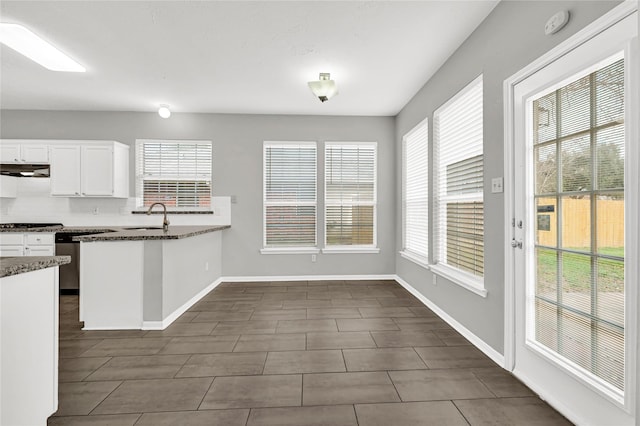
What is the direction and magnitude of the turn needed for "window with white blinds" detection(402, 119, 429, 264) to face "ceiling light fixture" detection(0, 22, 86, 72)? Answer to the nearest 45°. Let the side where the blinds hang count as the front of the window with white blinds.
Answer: approximately 45° to its left

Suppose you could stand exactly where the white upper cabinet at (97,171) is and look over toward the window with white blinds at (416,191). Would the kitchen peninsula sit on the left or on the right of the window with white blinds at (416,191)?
right

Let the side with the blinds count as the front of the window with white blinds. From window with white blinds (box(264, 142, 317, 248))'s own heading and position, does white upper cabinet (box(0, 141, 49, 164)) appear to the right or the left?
on its right

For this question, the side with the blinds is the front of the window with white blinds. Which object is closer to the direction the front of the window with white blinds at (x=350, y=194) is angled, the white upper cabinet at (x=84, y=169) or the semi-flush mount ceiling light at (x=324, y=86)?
the semi-flush mount ceiling light

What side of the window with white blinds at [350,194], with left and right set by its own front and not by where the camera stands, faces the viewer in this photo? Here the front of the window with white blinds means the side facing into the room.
front

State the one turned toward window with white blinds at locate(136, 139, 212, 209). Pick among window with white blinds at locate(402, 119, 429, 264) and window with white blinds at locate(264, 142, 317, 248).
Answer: window with white blinds at locate(402, 119, 429, 264)

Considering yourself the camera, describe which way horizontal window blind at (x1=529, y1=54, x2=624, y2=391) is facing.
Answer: facing the viewer and to the left of the viewer

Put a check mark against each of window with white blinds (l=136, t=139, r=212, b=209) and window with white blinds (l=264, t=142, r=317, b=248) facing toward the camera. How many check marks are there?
2

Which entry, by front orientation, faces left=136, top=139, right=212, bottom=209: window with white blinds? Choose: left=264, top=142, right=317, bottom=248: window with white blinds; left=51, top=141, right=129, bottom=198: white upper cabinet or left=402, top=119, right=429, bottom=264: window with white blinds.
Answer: left=402, top=119, right=429, bottom=264: window with white blinds

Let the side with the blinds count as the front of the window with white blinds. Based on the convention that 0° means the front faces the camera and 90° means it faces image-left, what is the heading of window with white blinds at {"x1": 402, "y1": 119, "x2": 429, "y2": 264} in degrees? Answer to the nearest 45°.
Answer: approximately 90°

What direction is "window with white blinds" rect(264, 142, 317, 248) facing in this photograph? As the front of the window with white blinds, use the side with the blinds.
toward the camera

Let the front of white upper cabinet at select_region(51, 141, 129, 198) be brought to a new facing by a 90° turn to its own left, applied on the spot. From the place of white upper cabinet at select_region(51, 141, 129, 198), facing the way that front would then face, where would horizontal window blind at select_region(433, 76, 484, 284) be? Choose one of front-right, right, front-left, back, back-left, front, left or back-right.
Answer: front

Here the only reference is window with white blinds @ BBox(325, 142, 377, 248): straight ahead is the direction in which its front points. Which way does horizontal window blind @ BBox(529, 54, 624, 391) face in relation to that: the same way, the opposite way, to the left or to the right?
to the right
